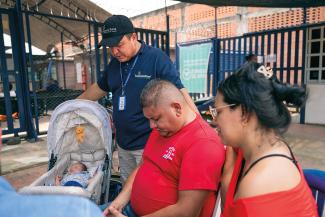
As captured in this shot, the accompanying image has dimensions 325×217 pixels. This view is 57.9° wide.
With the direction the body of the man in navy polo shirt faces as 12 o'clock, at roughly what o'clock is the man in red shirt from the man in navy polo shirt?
The man in red shirt is roughly at 10 o'clock from the man in navy polo shirt.

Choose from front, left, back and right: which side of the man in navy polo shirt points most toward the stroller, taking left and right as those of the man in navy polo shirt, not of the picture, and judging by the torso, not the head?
front

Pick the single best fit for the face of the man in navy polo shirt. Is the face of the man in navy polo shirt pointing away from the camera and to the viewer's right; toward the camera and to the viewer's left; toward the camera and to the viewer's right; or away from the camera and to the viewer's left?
toward the camera and to the viewer's left

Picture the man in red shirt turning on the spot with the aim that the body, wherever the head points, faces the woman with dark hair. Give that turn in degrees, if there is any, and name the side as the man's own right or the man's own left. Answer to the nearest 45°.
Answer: approximately 90° to the man's own left

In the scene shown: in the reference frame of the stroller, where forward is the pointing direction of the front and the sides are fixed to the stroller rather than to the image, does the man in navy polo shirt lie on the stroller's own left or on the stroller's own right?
on the stroller's own left

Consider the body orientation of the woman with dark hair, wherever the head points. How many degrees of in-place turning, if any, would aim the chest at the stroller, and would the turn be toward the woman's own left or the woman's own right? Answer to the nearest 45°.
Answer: approximately 45° to the woman's own right

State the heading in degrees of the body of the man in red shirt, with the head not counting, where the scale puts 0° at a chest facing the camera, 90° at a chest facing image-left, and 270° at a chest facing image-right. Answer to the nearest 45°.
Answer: approximately 45°

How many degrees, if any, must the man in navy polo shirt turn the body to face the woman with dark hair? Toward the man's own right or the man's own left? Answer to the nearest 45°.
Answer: approximately 45° to the man's own left

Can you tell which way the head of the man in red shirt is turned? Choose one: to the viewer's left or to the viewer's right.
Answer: to the viewer's left

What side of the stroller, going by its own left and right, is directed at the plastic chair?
left

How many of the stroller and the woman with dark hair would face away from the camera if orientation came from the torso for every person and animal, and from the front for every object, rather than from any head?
0

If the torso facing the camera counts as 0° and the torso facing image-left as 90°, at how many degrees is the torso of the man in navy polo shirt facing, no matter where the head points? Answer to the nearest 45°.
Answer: approximately 45°

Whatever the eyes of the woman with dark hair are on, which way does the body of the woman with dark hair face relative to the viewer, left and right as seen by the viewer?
facing to the left of the viewer

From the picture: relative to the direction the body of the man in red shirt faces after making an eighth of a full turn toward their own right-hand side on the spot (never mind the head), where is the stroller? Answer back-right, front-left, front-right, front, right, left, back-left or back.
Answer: front-right
